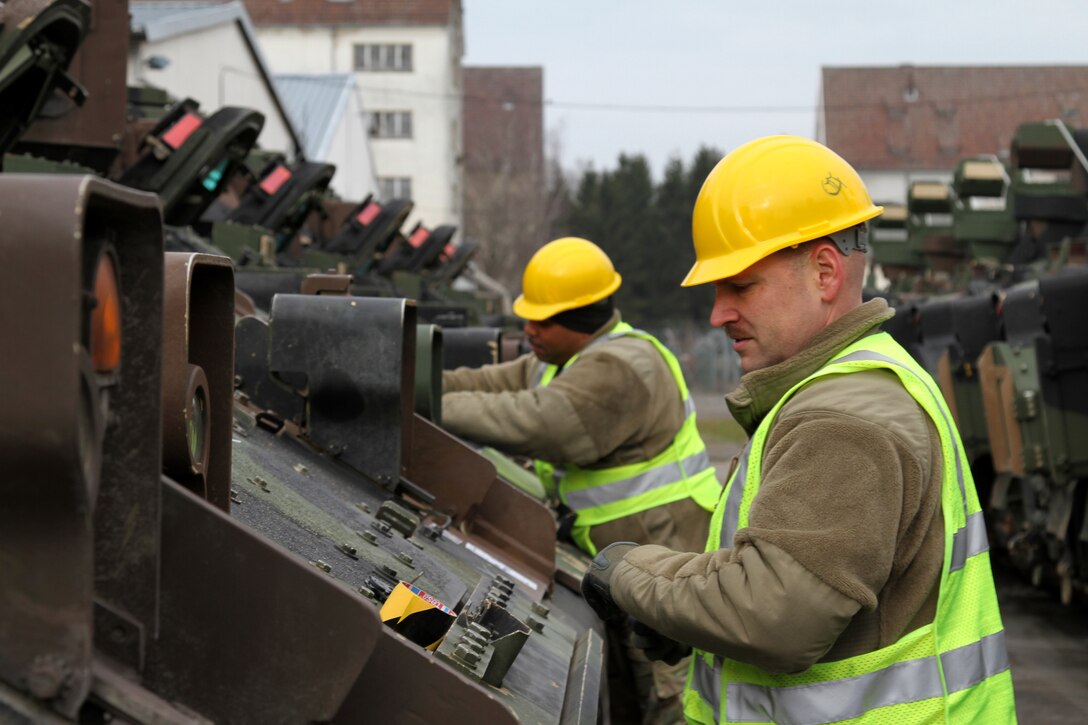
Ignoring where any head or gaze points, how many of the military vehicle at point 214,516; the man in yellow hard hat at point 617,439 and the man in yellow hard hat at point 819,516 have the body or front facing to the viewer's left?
2

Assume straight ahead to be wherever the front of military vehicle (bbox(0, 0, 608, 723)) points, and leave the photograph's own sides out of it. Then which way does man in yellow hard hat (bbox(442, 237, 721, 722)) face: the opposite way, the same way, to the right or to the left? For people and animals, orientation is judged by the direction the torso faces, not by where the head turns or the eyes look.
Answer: the opposite way

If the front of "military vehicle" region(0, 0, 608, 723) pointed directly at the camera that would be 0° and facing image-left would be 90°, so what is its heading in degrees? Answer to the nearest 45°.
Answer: approximately 270°

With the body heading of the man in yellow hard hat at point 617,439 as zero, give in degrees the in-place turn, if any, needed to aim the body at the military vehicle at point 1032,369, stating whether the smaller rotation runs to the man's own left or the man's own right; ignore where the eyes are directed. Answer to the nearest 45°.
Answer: approximately 135° to the man's own right

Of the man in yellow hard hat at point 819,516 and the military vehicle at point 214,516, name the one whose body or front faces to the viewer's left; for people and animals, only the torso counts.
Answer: the man in yellow hard hat

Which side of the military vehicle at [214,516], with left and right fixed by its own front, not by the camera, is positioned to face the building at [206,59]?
left

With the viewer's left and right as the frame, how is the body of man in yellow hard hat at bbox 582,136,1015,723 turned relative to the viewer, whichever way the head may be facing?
facing to the left of the viewer

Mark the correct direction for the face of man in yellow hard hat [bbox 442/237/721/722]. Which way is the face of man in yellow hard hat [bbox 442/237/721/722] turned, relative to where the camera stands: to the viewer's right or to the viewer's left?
to the viewer's left

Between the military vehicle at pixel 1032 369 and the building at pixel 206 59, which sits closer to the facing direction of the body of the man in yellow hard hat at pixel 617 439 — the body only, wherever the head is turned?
the building

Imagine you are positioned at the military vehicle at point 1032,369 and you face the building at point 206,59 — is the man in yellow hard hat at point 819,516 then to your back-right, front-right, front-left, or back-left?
back-left

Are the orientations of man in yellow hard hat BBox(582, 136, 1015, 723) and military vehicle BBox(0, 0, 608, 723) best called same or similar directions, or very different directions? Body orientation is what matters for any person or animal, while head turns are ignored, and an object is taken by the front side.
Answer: very different directions

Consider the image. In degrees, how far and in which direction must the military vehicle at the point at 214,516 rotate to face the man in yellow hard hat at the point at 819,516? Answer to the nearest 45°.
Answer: approximately 45° to its left

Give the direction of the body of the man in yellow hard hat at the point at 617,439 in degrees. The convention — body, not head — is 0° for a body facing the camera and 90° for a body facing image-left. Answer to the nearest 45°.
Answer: approximately 90°
